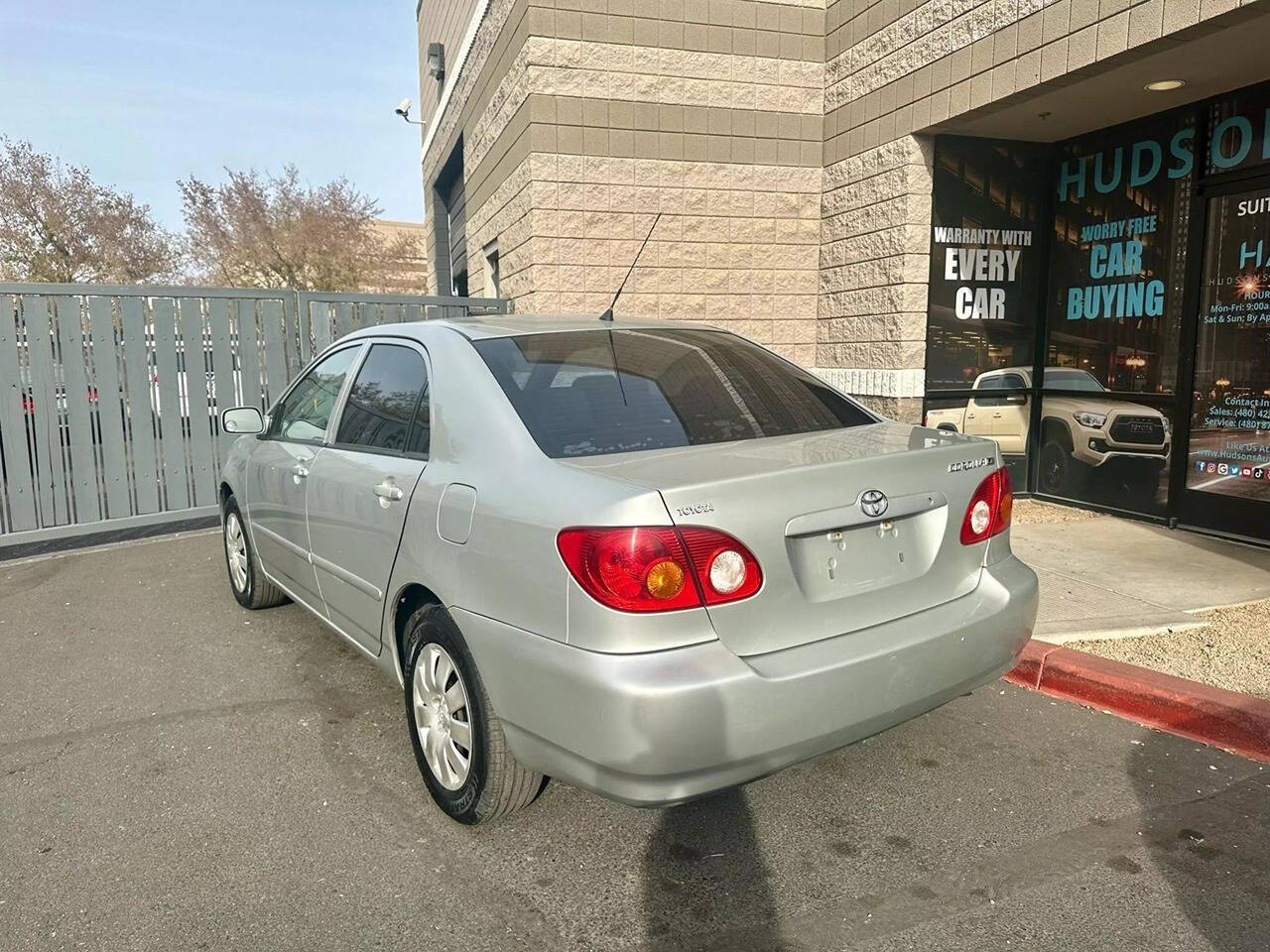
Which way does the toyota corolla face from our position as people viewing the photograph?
facing away from the viewer and to the left of the viewer

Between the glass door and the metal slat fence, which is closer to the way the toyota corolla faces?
the metal slat fence

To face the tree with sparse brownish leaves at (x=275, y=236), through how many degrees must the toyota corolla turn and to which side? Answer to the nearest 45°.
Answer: approximately 45° to its right

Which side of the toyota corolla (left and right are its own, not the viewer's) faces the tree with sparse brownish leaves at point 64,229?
front

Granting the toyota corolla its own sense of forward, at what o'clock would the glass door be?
The glass door is roughly at 3 o'clock from the toyota corolla.

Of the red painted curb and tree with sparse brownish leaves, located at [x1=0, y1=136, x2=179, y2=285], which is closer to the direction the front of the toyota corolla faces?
the tree with sparse brownish leaves

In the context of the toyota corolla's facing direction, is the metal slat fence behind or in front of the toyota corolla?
in front

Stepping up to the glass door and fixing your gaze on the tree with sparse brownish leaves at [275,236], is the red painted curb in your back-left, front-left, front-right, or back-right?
back-left

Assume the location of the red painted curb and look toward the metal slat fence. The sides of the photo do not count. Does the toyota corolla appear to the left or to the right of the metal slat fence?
left

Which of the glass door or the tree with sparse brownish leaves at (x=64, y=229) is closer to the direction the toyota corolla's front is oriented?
the tree with sparse brownish leaves

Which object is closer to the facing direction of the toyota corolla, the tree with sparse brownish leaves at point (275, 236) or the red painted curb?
the tree with sparse brownish leaves

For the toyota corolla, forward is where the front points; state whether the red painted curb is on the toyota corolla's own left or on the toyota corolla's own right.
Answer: on the toyota corolla's own right
